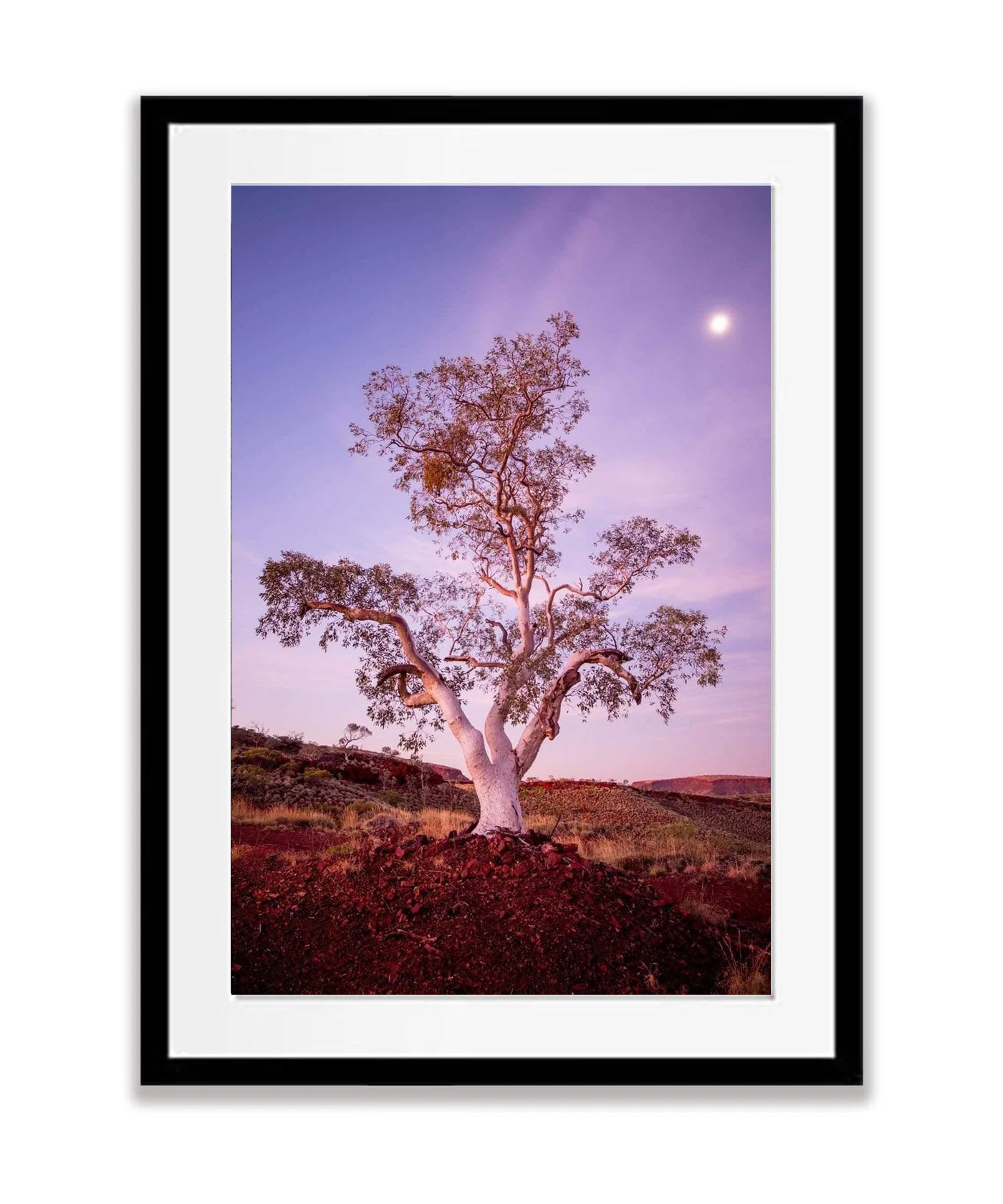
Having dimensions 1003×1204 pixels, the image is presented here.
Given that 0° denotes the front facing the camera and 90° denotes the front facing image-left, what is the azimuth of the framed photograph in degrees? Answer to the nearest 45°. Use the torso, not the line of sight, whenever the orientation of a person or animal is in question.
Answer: approximately 0°
